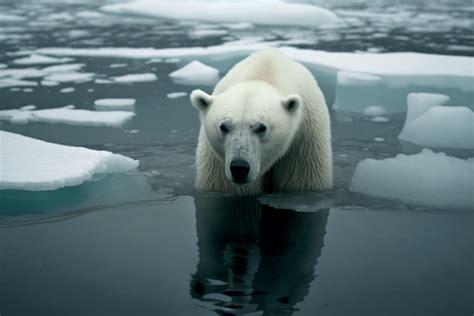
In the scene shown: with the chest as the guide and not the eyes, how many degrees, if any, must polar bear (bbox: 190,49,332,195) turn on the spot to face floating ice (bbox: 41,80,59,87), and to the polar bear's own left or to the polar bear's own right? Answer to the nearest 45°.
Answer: approximately 135° to the polar bear's own right

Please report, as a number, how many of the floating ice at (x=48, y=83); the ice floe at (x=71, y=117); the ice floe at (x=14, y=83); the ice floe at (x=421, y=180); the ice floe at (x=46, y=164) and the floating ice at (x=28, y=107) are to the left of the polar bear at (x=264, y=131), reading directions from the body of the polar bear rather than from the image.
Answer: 1

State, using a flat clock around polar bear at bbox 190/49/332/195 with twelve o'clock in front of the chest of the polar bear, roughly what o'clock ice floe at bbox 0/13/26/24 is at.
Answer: The ice floe is roughly at 5 o'clock from the polar bear.

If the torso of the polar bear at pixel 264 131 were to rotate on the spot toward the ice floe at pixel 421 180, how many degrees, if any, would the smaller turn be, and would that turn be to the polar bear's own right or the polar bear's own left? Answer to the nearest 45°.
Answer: approximately 90° to the polar bear's own left

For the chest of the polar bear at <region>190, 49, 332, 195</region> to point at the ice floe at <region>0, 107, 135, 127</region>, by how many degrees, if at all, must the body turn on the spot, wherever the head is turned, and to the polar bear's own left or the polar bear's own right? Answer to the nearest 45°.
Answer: approximately 135° to the polar bear's own right

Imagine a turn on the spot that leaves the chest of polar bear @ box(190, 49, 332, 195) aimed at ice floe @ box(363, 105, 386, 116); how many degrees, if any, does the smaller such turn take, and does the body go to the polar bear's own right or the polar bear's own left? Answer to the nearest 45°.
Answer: approximately 180°

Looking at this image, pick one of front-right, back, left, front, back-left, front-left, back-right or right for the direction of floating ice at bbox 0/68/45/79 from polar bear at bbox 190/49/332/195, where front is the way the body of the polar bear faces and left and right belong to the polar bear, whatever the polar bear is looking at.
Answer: back-right

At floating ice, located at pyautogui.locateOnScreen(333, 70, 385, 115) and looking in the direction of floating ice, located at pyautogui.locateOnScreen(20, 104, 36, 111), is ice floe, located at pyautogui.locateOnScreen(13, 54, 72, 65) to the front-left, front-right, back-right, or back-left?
front-right

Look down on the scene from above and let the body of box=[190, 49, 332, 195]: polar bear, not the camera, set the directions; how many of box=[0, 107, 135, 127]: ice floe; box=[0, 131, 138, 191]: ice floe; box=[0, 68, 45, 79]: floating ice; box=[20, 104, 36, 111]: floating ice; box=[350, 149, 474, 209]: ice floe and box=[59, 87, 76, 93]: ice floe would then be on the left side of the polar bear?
1

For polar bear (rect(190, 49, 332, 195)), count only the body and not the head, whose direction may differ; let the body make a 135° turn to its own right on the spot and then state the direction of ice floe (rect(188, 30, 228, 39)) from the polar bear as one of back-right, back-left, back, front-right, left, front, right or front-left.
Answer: front-right

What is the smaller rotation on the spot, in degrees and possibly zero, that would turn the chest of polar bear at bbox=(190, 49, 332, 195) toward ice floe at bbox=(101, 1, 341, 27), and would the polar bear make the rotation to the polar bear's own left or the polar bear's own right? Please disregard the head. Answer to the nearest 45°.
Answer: approximately 180°

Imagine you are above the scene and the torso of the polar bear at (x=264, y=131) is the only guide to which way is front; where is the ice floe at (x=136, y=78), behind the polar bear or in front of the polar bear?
behind

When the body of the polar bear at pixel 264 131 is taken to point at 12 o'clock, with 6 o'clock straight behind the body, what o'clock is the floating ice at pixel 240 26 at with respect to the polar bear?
The floating ice is roughly at 6 o'clock from the polar bear.

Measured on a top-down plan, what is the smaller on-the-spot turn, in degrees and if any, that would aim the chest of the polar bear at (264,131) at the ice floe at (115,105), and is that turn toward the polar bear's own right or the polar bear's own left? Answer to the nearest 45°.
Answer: approximately 135° to the polar bear's own right

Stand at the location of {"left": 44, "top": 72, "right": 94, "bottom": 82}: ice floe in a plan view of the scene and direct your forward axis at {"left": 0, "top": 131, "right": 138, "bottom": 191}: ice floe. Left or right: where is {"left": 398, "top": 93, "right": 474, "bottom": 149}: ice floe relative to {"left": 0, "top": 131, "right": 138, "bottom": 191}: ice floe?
left

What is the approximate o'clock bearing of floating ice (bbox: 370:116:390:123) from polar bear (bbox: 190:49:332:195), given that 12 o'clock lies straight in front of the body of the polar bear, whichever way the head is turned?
The floating ice is roughly at 7 o'clock from the polar bear.

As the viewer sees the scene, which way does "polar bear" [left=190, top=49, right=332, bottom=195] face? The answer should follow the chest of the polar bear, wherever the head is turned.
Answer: toward the camera

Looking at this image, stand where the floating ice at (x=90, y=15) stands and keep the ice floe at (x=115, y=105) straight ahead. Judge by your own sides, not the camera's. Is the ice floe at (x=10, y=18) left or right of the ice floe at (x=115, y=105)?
right

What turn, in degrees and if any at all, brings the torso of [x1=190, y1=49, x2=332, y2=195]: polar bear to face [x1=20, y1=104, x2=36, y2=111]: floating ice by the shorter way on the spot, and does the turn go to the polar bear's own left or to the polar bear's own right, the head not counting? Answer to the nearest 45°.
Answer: approximately 135° to the polar bear's own right

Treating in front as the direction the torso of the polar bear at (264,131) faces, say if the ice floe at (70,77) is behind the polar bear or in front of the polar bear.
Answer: behind

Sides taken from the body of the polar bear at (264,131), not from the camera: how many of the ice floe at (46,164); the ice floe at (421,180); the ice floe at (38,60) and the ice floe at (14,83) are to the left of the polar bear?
1

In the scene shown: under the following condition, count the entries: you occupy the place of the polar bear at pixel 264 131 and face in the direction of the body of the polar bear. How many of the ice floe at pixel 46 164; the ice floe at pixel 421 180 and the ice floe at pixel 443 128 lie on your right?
1
